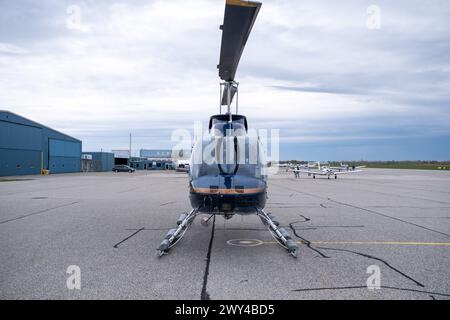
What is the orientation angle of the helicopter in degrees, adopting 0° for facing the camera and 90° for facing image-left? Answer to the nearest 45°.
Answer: approximately 0°

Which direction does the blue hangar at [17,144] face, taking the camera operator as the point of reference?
facing the viewer and to the right of the viewer

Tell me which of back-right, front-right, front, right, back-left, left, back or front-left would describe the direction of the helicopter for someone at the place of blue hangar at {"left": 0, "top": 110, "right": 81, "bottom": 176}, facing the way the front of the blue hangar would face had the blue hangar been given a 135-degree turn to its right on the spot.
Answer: left
